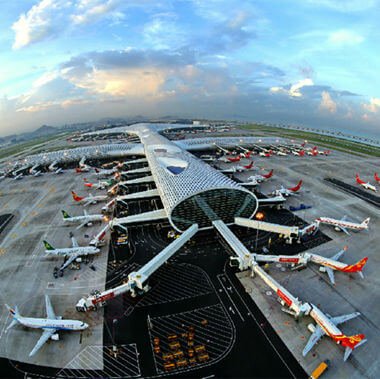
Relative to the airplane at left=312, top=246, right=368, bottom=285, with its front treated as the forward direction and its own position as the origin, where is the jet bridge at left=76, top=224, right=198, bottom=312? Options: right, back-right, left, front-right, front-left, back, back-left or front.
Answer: front-left

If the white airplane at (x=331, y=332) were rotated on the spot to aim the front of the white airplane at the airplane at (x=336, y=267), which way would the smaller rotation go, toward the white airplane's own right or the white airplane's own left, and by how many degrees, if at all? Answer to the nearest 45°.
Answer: approximately 45° to the white airplane's own right

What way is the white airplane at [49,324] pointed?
to the viewer's right

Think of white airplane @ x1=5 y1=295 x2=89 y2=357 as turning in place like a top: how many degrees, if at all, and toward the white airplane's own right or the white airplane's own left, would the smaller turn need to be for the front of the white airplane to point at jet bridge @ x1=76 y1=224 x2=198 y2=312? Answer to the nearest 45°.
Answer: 0° — it already faces it

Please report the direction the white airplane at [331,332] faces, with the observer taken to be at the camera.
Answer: facing away from the viewer and to the left of the viewer

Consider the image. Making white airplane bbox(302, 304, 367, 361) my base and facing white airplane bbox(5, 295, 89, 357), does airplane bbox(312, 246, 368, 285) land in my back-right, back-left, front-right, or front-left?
back-right

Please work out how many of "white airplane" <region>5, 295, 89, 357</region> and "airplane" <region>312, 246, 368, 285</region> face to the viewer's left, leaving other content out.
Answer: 1

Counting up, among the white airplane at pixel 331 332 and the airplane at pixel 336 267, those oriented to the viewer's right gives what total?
0

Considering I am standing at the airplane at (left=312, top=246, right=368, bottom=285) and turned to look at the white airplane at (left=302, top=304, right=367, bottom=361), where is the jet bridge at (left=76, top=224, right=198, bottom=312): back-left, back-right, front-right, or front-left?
front-right

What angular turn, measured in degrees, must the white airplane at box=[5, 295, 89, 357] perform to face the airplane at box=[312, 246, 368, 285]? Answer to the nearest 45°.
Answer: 0° — it already faces it

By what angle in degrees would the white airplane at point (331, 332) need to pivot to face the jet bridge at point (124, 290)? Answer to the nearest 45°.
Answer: approximately 45° to its left

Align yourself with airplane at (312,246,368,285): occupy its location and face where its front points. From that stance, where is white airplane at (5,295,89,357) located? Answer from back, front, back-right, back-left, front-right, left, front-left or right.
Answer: front-left

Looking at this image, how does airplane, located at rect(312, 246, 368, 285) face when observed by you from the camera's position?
facing to the left of the viewer

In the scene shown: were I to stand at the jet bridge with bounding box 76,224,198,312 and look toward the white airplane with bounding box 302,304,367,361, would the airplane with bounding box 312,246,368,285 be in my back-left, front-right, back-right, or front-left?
front-left
